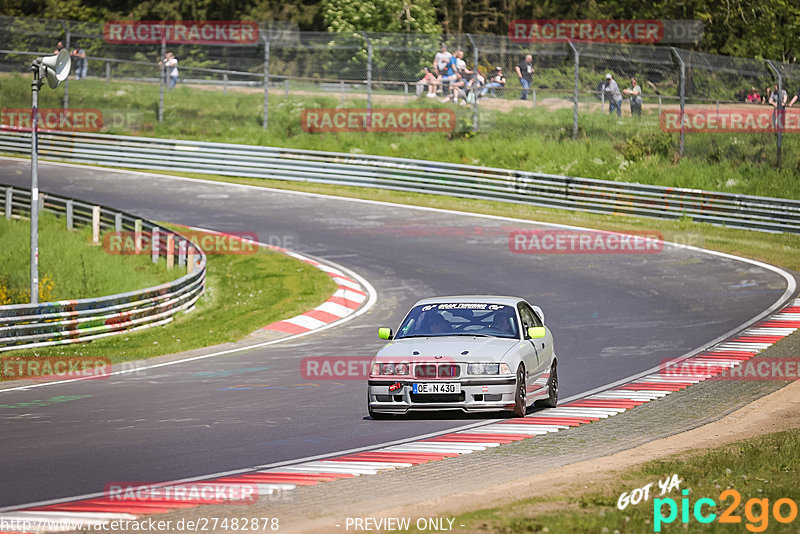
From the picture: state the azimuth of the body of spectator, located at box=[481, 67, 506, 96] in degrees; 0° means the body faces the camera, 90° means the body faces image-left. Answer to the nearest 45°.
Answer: approximately 45°

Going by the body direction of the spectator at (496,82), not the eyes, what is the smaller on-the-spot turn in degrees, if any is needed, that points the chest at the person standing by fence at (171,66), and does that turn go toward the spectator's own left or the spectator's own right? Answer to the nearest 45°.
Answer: approximately 45° to the spectator's own right

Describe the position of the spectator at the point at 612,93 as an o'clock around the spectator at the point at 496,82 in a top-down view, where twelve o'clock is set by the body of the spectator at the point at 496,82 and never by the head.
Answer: the spectator at the point at 612,93 is roughly at 8 o'clock from the spectator at the point at 496,82.

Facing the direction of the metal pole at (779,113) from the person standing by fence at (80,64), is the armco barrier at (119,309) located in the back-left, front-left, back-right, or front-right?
front-right

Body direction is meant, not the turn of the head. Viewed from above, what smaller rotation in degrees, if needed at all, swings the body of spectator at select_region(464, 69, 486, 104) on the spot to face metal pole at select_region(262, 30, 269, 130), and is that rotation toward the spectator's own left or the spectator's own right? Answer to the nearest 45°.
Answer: approximately 45° to the spectator's own right

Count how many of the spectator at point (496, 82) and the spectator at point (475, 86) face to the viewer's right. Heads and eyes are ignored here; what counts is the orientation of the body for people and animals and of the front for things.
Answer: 0

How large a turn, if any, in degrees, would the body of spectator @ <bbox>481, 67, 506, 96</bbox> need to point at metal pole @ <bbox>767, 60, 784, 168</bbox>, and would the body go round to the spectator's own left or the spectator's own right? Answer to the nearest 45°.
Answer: approximately 90° to the spectator's own left

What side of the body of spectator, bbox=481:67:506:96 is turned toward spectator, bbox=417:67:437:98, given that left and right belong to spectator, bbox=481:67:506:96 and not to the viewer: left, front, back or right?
right

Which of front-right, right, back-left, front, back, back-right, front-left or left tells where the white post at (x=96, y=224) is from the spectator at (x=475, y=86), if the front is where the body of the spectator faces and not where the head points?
front

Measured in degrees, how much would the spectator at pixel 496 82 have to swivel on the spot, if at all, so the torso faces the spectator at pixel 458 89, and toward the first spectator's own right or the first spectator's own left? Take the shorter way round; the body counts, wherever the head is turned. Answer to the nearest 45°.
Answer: approximately 90° to the first spectator's own right

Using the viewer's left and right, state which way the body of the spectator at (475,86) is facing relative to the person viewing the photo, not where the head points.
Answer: facing the viewer and to the left of the viewer

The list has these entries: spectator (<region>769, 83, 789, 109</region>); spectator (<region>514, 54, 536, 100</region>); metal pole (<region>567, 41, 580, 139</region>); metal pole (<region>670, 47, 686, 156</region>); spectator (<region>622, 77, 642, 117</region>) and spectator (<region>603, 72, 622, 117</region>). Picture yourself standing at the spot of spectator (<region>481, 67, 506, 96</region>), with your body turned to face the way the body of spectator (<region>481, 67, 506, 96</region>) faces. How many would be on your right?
0

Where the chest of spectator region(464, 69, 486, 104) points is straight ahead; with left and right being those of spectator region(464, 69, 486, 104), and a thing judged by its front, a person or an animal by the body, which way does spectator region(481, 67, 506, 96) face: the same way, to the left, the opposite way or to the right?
the same way
